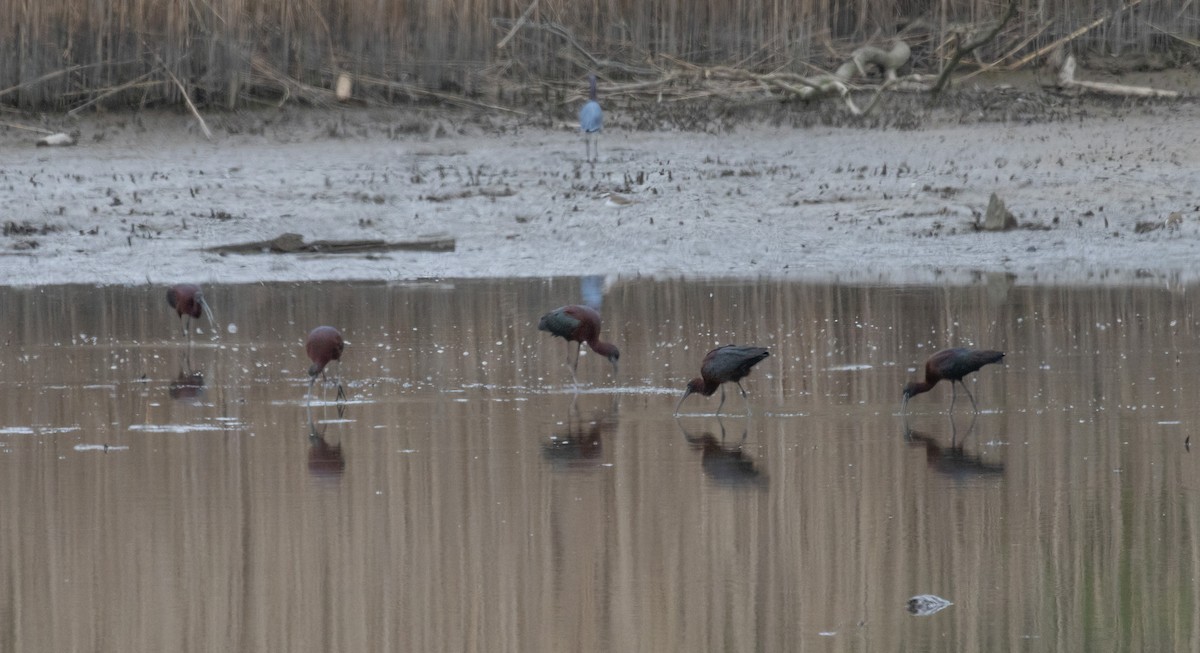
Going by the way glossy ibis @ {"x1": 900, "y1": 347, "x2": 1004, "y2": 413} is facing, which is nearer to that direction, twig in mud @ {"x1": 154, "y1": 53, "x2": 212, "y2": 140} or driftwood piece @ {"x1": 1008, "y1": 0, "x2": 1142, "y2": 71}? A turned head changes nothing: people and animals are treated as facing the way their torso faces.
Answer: the twig in mud

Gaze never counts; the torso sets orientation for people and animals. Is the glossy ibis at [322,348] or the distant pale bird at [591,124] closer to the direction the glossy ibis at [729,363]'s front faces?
the glossy ibis

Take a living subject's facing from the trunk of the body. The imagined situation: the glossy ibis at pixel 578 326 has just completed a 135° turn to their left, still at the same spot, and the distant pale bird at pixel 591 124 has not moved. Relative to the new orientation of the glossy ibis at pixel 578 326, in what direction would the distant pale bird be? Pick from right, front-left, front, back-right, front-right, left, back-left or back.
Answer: front-right

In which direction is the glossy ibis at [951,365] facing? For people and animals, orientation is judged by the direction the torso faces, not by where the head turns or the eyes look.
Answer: to the viewer's left

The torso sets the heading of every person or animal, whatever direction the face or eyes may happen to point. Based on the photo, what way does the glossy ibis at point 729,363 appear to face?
to the viewer's left

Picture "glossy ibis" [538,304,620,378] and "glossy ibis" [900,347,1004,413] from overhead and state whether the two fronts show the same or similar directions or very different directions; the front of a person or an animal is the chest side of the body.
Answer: very different directions

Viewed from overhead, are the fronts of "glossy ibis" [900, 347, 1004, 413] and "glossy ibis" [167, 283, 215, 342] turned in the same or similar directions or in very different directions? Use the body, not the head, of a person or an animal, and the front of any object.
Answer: very different directions

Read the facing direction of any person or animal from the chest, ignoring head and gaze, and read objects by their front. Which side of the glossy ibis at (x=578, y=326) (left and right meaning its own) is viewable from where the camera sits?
right

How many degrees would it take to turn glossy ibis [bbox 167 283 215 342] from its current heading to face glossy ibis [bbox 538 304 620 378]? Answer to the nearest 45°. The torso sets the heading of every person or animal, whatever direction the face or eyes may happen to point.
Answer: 0° — it already faces it

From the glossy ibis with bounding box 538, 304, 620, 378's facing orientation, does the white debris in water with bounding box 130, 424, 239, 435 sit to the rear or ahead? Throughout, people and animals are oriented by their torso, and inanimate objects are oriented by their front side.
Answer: to the rear
